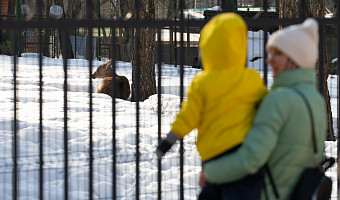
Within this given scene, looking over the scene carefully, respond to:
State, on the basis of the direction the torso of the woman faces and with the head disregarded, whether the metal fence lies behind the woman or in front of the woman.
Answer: in front

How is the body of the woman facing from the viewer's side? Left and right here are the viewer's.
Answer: facing away from the viewer and to the left of the viewer
